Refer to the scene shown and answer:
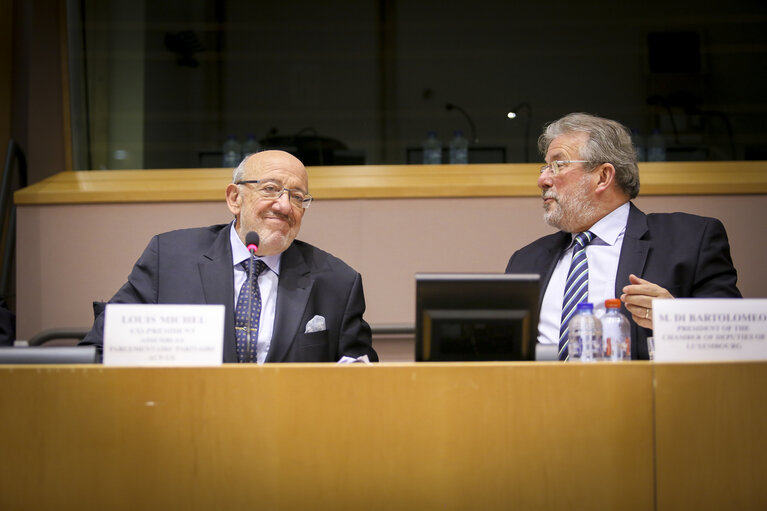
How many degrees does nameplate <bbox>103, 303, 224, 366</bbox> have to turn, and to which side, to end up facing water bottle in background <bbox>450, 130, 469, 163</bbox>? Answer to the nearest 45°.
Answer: approximately 135° to its left

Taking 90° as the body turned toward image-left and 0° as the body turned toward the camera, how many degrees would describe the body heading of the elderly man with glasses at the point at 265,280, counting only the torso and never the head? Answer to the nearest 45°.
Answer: approximately 0°

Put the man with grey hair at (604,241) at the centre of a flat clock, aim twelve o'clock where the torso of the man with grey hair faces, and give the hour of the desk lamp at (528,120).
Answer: The desk lamp is roughly at 4 o'clock from the man with grey hair.

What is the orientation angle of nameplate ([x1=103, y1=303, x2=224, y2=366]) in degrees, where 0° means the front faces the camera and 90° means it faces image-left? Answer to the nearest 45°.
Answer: approximately 0°

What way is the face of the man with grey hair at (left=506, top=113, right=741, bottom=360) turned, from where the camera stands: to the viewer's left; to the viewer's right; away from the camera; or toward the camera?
to the viewer's left

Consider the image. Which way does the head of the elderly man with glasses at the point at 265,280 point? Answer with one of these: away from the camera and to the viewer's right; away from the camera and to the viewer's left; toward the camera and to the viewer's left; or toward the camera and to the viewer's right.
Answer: toward the camera and to the viewer's right

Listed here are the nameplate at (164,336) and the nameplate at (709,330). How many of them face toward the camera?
2
